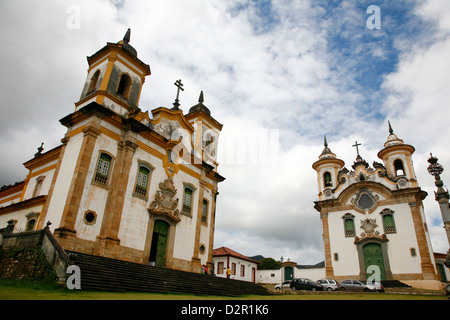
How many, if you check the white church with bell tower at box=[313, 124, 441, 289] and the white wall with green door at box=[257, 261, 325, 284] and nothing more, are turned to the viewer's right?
0

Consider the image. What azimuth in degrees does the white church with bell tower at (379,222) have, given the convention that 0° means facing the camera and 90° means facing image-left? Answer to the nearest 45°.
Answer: approximately 0°

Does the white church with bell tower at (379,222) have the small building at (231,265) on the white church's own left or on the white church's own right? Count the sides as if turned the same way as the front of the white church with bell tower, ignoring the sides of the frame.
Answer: on the white church's own right

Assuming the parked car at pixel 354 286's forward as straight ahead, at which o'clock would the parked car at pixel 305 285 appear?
the parked car at pixel 305 285 is roughly at 6 o'clock from the parked car at pixel 354 286.

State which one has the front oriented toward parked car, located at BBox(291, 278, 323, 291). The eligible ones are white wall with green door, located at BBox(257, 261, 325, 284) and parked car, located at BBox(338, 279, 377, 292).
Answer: the white wall with green door

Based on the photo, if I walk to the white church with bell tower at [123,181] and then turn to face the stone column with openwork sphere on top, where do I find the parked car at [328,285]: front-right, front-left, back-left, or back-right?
front-left

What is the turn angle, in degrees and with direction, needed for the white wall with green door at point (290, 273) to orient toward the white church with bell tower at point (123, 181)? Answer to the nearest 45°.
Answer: approximately 45° to its right

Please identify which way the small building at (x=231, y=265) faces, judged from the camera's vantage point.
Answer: facing the viewer and to the right of the viewer

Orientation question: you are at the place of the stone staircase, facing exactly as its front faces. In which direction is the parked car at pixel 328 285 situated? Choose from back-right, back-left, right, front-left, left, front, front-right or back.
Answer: left

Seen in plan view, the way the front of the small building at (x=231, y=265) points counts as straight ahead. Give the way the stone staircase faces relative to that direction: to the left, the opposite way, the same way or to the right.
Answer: the same way

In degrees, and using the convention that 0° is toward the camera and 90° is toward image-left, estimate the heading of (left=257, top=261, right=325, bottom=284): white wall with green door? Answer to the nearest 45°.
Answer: approximately 0°

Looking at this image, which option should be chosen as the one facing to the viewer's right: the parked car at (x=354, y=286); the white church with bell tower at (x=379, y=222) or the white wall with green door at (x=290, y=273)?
the parked car
